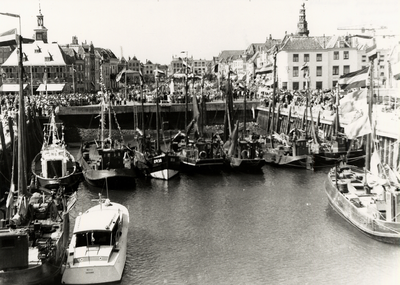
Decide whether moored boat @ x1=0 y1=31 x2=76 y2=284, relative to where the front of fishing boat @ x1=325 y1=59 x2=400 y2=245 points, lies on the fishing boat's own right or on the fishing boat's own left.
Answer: on the fishing boat's own left

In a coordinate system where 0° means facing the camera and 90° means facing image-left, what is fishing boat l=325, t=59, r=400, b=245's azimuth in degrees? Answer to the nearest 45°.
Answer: approximately 135°

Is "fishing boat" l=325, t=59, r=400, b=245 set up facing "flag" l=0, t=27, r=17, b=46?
no

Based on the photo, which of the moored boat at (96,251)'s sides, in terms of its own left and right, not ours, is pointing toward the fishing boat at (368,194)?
right

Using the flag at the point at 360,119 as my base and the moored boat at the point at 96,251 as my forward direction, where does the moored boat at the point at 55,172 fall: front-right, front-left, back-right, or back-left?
front-right

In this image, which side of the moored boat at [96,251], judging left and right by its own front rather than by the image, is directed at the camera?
back

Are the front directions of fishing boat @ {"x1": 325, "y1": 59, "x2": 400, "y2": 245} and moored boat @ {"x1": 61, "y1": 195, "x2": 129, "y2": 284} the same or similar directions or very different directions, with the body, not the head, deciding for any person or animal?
same or similar directions
